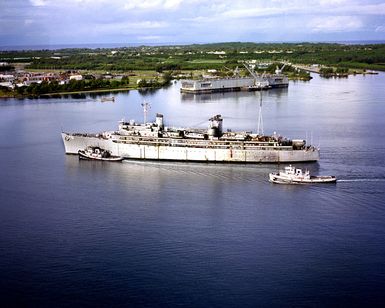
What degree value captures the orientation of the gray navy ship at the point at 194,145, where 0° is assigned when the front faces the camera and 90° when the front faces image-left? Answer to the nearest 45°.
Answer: approximately 90°

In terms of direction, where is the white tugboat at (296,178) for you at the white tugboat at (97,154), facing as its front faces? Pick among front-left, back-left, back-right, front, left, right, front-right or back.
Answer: back-left

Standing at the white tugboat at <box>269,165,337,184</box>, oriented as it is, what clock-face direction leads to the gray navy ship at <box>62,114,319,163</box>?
The gray navy ship is roughly at 1 o'clock from the white tugboat.

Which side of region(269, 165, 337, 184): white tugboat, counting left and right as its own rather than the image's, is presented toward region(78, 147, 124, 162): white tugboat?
front

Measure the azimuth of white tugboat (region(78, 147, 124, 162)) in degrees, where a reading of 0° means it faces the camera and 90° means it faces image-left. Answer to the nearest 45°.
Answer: approximately 90°

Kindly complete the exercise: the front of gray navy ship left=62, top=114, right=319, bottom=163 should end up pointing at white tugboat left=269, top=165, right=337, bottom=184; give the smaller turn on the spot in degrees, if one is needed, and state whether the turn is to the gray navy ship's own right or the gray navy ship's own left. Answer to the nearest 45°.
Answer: approximately 135° to the gray navy ship's own left

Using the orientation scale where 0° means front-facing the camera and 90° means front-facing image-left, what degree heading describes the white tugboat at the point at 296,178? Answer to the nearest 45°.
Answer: approximately 90°

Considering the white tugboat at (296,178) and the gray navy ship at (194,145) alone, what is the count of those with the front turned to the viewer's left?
2
